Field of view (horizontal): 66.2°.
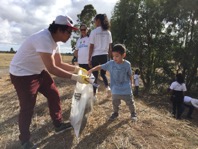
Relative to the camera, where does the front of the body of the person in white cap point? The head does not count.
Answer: to the viewer's right

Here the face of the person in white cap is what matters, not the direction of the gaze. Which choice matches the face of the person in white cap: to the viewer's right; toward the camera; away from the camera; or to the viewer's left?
to the viewer's right

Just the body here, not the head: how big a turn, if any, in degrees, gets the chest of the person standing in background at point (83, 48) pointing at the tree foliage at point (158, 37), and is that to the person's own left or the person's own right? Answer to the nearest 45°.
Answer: approximately 135° to the person's own left
